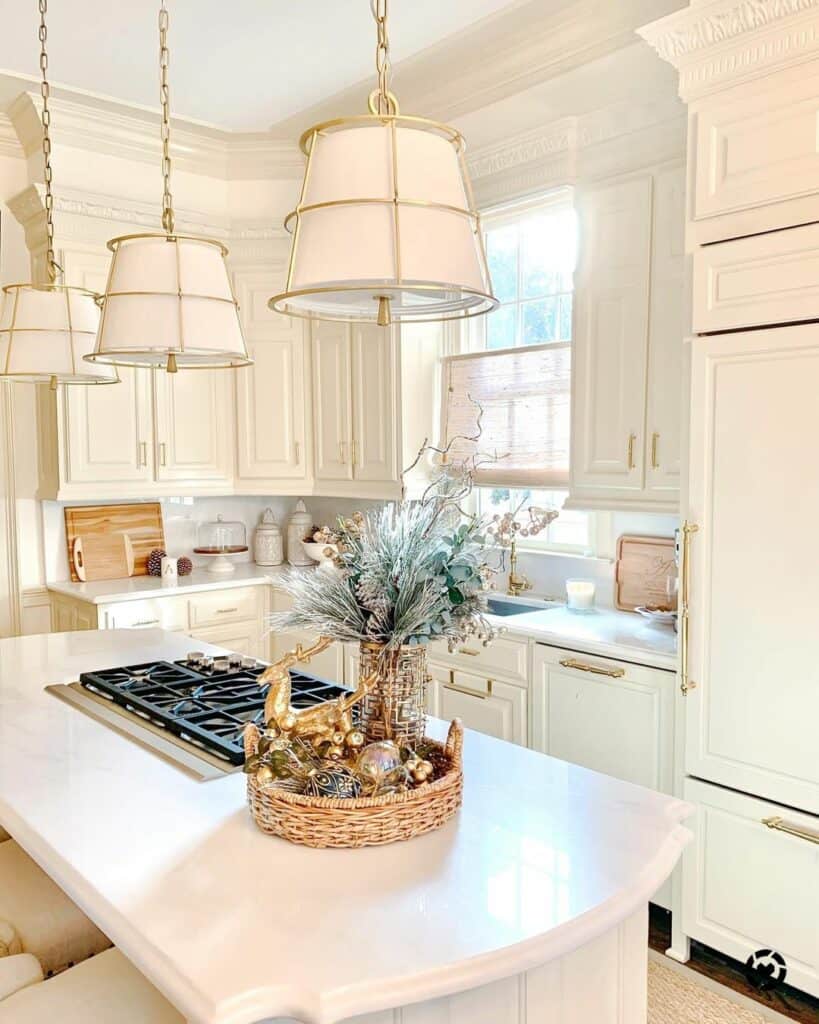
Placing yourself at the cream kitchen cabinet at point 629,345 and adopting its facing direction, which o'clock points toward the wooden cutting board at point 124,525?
The wooden cutting board is roughly at 2 o'clock from the cream kitchen cabinet.

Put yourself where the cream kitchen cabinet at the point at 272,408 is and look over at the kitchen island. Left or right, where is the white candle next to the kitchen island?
left

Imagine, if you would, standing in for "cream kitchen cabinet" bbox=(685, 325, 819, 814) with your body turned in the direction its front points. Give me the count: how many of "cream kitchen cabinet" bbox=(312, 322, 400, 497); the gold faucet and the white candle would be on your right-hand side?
3

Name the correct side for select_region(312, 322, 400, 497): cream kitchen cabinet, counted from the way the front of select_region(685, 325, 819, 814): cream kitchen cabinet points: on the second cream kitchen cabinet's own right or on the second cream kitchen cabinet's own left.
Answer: on the second cream kitchen cabinet's own right

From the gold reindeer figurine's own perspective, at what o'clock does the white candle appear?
The white candle is roughly at 4 o'clock from the gold reindeer figurine.

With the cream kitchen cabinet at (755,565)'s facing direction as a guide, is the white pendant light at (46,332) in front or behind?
in front

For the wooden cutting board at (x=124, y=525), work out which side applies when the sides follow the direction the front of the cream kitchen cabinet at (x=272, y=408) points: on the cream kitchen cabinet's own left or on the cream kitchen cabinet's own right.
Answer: on the cream kitchen cabinet's own right

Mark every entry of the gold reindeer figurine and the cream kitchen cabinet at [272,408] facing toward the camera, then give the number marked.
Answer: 1

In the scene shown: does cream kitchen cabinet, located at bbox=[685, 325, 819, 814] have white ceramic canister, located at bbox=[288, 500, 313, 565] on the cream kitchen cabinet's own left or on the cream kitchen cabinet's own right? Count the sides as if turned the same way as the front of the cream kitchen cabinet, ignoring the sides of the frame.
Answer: on the cream kitchen cabinet's own right

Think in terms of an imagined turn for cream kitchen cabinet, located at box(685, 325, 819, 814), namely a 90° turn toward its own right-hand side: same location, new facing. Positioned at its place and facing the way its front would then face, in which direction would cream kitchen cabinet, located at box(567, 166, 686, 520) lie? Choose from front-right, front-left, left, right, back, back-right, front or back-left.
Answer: front

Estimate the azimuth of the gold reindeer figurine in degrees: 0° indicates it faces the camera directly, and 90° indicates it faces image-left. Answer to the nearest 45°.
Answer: approximately 90°
